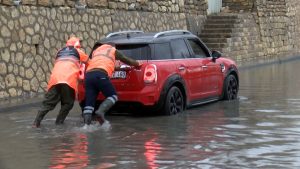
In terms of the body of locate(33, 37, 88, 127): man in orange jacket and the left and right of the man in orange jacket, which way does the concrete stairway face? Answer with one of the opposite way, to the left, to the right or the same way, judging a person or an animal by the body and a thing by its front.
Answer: the opposite way

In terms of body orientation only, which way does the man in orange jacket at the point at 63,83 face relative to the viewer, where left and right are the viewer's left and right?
facing away from the viewer and to the right of the viewer

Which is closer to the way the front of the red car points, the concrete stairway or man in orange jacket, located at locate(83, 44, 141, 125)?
the concrete stairway

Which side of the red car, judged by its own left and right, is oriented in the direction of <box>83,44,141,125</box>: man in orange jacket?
back

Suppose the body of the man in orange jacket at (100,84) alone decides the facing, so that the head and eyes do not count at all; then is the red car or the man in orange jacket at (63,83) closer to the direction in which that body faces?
the red car

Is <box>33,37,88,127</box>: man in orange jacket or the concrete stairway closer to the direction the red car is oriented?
the concrete stairway

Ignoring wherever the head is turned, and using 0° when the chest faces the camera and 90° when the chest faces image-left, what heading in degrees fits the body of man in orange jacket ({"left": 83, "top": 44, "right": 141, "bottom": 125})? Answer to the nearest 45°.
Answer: approximately 225°

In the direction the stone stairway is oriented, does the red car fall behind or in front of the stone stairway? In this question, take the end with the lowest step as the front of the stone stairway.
in front

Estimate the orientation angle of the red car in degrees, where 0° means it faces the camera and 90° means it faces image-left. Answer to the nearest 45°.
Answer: approximately 225°
